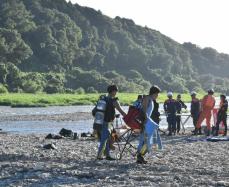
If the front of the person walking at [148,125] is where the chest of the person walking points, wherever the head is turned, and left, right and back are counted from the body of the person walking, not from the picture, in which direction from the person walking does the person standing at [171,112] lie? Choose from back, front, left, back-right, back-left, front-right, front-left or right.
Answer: left

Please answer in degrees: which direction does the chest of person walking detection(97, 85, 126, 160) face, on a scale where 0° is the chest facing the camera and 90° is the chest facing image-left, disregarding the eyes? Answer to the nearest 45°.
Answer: approximately 270°

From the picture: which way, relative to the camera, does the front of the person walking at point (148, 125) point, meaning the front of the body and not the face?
to the viewer's right

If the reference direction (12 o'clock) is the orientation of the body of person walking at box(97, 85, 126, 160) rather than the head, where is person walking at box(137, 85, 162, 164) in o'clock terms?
person walking at box(137, 85, 162, 164) is roughly at 1 o'clock from person walking at box(97, 85, 126, 160).

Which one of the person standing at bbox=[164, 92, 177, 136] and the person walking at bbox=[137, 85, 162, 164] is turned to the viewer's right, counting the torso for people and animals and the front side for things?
the person walking

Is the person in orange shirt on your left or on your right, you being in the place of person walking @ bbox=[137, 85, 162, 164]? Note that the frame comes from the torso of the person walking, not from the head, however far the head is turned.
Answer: on your left

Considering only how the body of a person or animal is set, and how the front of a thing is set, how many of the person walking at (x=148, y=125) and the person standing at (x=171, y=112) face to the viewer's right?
1
